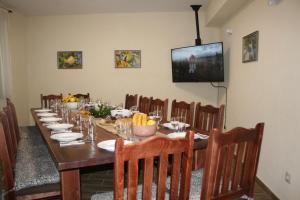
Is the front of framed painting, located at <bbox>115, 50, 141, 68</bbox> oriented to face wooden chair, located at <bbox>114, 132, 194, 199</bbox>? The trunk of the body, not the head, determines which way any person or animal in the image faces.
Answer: yes

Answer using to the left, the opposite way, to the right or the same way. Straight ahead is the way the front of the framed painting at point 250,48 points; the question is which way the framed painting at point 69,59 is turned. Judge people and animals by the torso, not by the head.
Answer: to the left

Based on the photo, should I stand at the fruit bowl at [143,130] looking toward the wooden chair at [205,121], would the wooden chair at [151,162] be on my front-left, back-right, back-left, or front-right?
back-right

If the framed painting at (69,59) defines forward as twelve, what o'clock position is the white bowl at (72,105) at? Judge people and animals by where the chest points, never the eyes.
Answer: The white bowl is roughly at 12 o'clock from the framed painting.

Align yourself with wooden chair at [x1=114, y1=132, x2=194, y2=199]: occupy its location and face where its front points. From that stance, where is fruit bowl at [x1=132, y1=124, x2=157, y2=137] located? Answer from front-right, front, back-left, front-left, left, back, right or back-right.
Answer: front-right

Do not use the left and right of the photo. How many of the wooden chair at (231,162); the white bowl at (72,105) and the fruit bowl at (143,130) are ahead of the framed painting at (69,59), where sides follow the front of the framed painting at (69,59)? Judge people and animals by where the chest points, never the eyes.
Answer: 3

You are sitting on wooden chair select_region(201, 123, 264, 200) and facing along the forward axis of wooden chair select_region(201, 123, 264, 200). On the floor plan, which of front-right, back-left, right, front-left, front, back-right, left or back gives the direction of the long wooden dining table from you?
front-left

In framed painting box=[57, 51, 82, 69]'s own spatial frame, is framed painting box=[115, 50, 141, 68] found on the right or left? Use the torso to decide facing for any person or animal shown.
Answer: on its left

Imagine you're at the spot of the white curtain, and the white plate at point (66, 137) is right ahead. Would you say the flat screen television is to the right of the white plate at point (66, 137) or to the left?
left

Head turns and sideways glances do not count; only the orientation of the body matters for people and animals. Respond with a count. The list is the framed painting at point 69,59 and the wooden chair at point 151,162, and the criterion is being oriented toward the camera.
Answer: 1

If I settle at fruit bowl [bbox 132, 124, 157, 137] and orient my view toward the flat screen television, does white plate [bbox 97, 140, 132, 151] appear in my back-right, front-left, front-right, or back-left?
back-left

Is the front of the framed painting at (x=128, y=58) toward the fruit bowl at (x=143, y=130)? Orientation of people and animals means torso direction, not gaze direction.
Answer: yes

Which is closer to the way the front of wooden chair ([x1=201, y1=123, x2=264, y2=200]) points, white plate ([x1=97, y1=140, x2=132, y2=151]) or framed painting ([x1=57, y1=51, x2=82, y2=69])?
the framed painting

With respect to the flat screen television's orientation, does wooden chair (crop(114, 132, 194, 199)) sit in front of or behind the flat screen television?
in front

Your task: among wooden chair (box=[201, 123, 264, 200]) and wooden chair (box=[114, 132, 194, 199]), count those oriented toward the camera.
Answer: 0

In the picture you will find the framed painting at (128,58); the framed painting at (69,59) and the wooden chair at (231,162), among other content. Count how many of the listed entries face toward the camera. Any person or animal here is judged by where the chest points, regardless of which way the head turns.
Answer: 2
